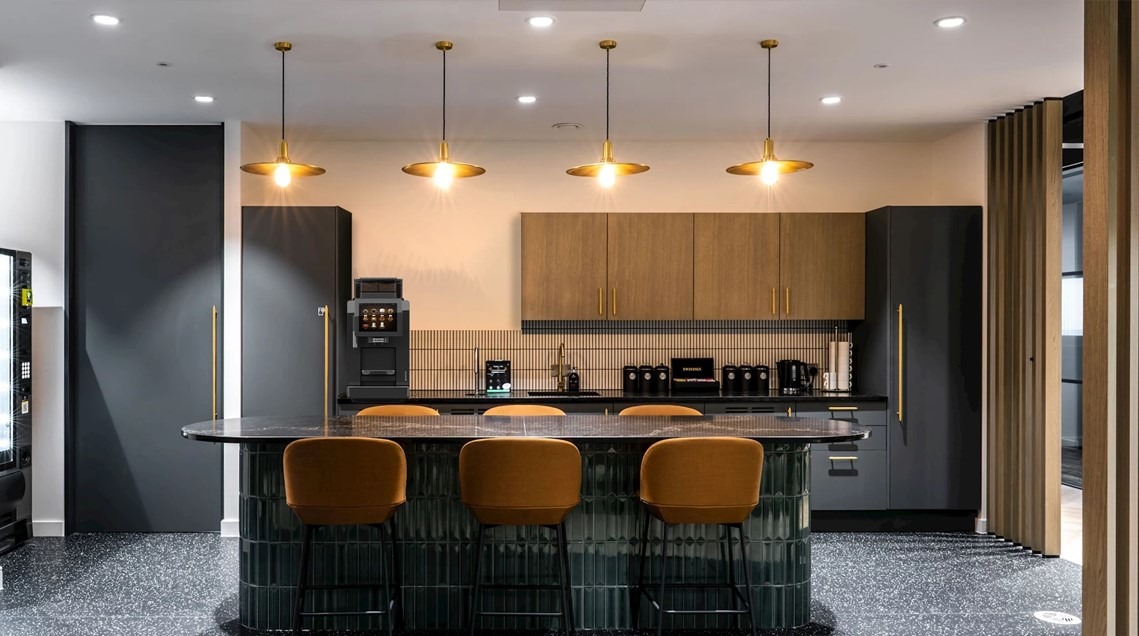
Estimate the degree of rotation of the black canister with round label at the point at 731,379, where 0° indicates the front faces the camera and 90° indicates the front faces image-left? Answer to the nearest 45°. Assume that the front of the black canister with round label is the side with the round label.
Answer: approximately 0°

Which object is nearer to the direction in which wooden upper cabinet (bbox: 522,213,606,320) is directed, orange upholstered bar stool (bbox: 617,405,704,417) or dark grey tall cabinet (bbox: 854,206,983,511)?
the orange upholstered bar stool

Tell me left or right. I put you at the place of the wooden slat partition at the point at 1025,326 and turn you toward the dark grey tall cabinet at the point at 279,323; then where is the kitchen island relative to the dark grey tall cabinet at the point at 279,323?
left

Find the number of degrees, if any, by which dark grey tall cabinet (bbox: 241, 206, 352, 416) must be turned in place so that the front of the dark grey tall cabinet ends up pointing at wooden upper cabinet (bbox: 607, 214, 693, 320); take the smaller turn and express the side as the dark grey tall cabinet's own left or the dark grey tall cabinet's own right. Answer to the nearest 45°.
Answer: approximately 90° to the dark grey tall cabinet's own left

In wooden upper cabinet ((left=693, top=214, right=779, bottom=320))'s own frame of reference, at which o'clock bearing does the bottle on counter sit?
The bottle on counter is roughly at 3 o'clock from the wooden upper cabinet.

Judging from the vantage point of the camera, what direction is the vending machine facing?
facing the viewer and to the right of the viewer

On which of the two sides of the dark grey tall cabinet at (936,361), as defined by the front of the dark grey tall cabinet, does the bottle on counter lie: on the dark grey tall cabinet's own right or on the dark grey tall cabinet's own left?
on the dark grey tall cabinet's own right

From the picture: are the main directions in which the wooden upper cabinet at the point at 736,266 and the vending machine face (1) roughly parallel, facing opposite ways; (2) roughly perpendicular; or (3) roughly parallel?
roughly perpendicular

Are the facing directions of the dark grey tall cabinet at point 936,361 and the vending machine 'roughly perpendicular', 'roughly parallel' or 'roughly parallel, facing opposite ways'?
roughly perpendicular

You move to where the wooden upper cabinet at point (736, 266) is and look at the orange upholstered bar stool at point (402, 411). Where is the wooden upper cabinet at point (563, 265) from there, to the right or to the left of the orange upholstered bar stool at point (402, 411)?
right

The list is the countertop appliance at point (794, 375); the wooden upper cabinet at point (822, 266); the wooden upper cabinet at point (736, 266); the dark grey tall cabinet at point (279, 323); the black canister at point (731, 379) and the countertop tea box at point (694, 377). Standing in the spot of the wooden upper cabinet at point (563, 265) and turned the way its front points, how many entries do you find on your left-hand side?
5
